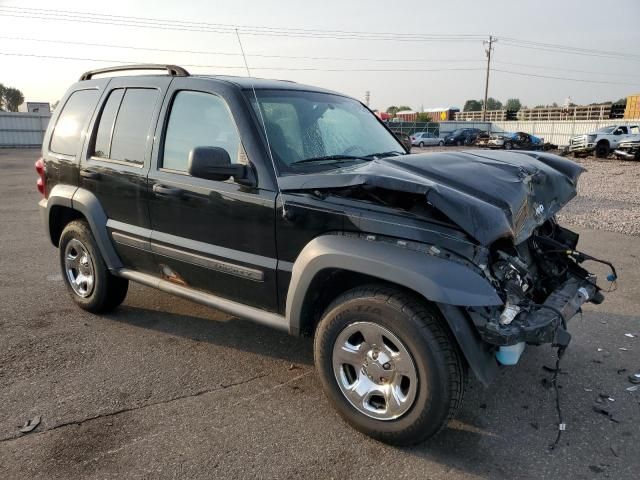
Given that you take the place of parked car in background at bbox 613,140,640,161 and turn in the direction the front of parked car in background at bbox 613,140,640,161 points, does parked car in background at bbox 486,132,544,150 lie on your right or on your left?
on your right

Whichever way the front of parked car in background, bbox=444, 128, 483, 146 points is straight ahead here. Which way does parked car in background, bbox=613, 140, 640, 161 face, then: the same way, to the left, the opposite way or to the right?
the same way

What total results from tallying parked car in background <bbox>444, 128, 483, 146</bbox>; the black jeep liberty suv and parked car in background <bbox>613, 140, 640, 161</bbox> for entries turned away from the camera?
0

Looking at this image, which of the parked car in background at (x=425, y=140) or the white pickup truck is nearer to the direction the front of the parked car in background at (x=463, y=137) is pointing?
the parked car in background

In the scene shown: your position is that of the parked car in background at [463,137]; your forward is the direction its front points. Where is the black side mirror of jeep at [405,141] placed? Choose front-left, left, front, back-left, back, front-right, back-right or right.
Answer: front-left

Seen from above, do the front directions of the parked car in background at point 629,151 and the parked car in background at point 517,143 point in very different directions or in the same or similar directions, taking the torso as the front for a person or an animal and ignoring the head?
same or similar directions

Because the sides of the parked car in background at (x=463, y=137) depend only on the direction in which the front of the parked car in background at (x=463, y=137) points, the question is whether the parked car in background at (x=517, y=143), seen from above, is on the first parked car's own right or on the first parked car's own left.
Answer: on the first parked car's own left

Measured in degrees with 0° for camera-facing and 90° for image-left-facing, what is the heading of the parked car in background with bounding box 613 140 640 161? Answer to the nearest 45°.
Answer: approximately 45°

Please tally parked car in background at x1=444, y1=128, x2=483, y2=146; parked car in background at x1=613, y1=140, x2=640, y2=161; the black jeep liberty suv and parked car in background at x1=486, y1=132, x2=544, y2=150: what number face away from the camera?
0

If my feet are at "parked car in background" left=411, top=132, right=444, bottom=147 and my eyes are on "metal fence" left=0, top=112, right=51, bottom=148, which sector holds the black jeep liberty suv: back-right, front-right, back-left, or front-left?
front-left

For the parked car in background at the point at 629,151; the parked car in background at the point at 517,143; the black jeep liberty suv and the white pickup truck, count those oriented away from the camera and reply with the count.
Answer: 0

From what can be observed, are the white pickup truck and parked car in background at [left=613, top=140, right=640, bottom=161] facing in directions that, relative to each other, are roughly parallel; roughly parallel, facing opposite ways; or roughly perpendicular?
roughly parallel
